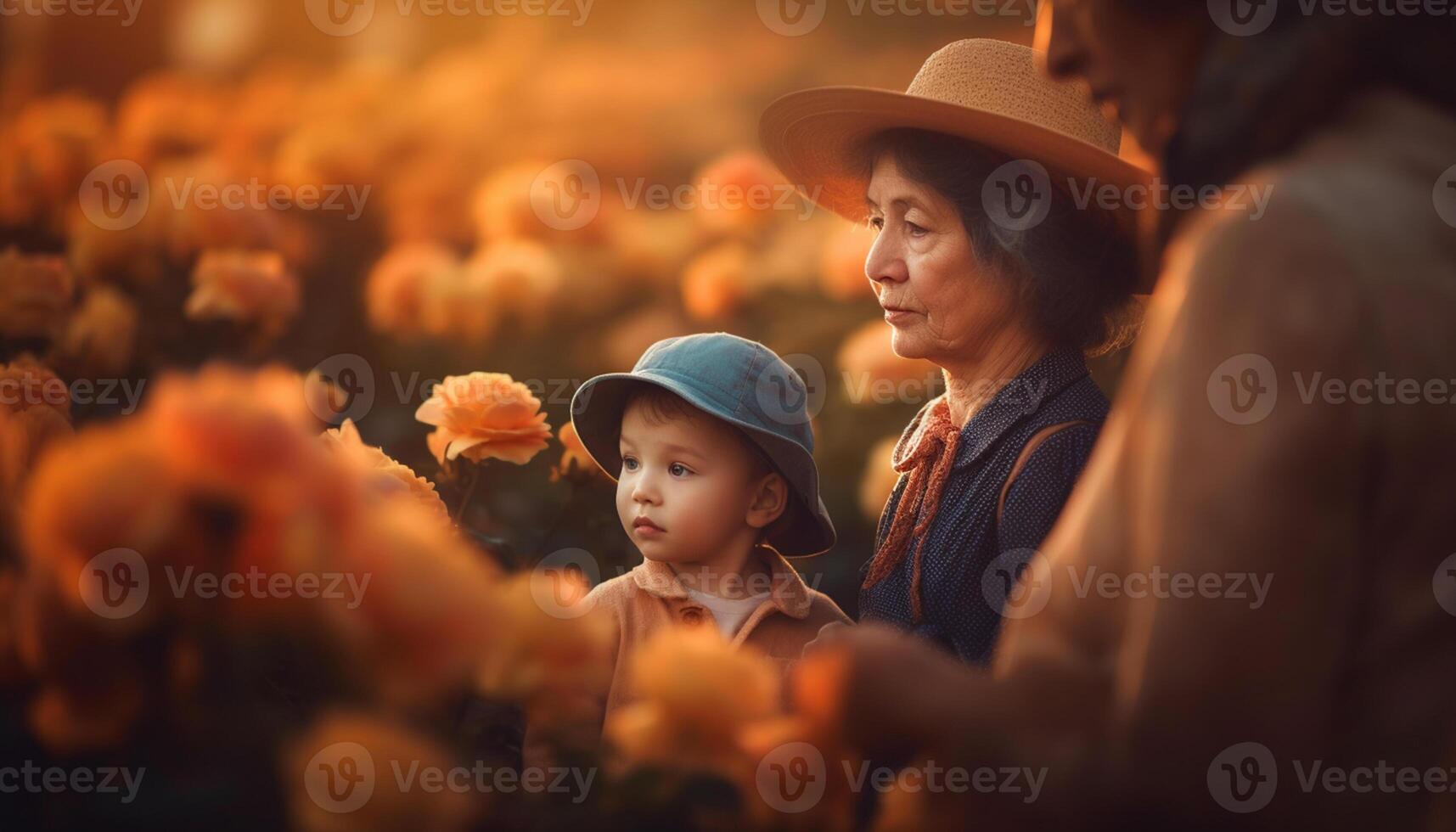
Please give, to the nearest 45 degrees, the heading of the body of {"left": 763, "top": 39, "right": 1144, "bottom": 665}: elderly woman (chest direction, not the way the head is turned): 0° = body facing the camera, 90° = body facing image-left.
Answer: approximately 45°

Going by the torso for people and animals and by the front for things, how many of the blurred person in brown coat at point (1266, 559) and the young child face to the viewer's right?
0

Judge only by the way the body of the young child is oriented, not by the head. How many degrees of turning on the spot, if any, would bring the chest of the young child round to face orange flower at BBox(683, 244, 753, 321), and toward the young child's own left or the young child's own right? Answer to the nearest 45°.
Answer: approximately 135° to the young child's own right

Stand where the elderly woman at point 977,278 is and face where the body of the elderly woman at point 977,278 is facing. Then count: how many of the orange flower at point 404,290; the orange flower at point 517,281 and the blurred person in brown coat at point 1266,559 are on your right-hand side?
2

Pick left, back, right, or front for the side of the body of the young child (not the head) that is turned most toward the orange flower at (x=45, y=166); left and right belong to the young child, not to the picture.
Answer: right

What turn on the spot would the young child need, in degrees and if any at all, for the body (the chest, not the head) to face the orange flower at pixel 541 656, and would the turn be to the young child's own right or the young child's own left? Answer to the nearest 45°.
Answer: approximately 45° to the young child's own left

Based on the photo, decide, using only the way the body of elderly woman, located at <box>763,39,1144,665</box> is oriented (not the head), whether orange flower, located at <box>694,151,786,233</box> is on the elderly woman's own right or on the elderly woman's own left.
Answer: on the elderly woman's own right

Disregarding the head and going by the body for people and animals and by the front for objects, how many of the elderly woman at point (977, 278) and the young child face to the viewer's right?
0

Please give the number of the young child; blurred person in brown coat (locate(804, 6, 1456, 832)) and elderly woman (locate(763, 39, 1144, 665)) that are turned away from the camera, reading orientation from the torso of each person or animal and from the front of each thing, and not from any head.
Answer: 0

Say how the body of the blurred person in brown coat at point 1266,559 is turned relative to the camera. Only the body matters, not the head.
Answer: to the viewer's left

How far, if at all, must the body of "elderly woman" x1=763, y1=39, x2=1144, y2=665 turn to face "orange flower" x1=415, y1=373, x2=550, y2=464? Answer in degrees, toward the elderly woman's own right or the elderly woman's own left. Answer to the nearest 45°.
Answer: approximately 45° to the elderly woman's own right

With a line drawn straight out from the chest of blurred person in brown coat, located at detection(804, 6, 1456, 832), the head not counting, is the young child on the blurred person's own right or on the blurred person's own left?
on the blurred person's own right

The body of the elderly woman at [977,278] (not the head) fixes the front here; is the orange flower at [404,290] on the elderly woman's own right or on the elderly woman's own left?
on the elderly woman's own right

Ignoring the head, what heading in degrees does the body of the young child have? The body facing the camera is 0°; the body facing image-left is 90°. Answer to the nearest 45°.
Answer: approximately 45°

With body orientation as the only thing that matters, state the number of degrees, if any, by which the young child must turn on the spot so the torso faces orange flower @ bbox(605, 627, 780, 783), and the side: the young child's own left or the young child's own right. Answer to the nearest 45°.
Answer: approximately 45° to the young child's own left
